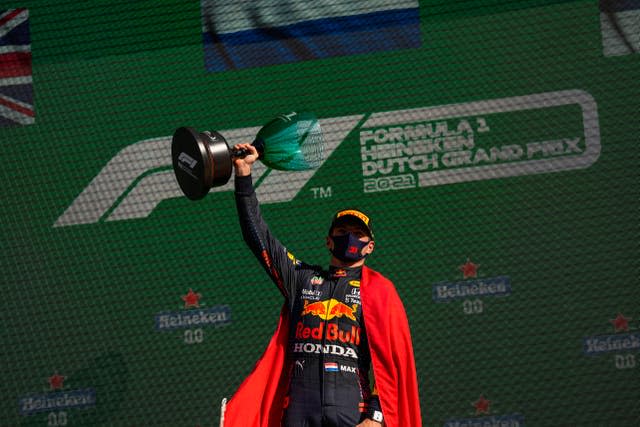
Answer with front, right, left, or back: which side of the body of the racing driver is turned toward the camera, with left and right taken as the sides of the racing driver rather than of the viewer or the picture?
front

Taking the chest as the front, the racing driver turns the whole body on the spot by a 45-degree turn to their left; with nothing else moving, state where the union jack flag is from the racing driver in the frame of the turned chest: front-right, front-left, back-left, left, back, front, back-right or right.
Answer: back
